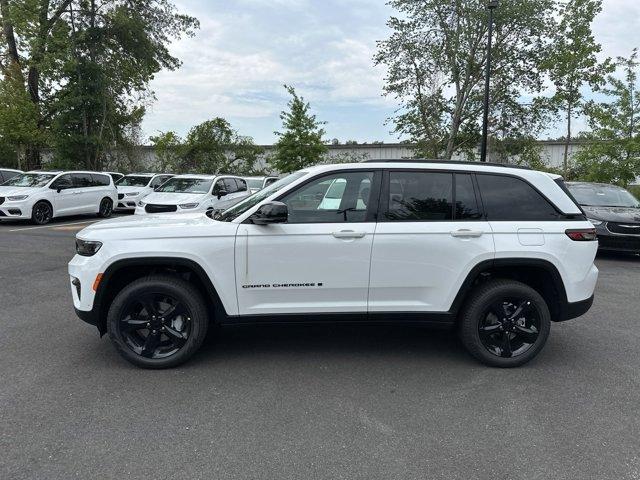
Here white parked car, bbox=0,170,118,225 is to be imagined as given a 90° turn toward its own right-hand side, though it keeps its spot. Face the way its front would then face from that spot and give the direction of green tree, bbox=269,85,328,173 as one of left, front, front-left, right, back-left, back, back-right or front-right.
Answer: right

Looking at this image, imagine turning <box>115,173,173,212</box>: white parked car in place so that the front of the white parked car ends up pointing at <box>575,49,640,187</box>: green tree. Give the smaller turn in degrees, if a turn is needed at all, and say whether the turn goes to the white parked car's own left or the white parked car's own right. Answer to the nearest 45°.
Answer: approximately 90° to the white parked car's own left

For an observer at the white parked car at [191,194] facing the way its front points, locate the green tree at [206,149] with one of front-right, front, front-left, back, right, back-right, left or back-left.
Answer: back-right

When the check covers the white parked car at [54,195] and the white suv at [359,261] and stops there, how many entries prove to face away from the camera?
0

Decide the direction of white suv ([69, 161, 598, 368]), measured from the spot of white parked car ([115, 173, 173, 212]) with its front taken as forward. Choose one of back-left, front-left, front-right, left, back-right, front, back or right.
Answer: front-left

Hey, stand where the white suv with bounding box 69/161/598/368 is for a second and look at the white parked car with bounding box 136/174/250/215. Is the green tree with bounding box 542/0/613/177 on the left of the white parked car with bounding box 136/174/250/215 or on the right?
right

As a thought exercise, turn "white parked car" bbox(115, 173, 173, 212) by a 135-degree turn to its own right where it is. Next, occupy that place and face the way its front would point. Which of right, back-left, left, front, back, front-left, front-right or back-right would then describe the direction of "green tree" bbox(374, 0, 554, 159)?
right

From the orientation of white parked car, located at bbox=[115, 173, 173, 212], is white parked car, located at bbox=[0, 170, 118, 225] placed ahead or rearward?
ahead

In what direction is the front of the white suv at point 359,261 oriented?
to the viewer's left

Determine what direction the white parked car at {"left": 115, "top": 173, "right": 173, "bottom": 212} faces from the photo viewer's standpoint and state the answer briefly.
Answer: facing the viewer and to the left of the viewer

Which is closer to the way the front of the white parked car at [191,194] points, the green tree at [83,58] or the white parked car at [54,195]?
the white parked car

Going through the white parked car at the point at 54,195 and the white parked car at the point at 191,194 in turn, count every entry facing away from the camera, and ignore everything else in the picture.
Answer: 0

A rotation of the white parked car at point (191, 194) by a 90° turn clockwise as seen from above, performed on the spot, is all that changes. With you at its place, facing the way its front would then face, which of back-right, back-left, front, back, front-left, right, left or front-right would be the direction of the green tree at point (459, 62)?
right

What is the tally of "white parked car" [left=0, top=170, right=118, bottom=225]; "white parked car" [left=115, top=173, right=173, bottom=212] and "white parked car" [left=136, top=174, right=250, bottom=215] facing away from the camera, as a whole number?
0
